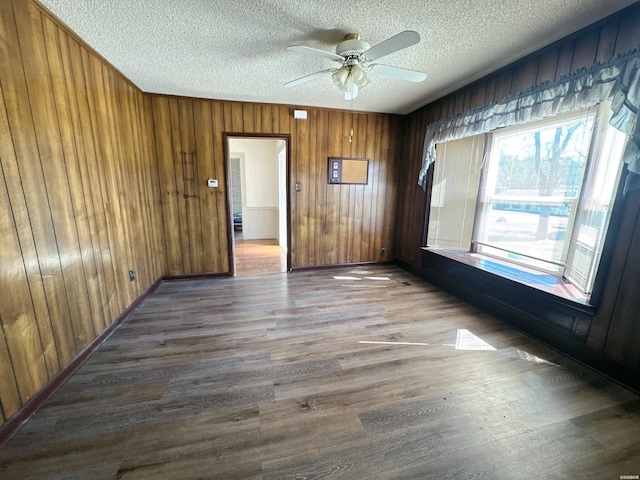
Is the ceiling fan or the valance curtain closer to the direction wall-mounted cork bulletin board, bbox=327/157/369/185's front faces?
the ceiling fan

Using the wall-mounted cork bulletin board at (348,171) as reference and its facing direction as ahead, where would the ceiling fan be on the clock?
The ceiling fan is roughly at 12 o'clock from the wall-mounted cork bulletin board.

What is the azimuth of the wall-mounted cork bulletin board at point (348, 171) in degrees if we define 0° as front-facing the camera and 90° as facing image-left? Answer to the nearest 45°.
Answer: approximately 0°
